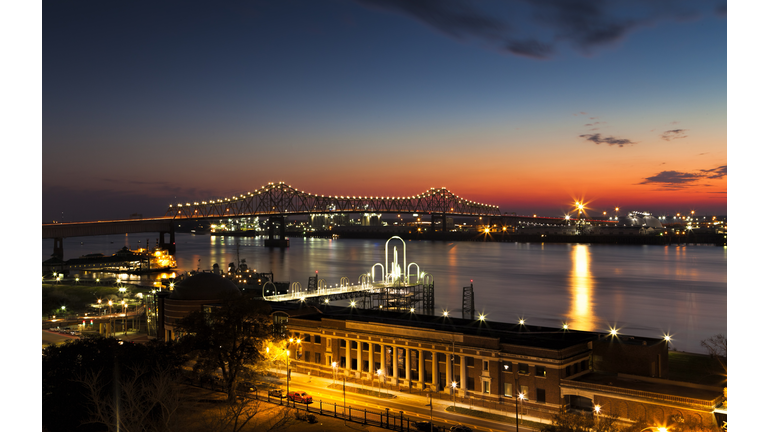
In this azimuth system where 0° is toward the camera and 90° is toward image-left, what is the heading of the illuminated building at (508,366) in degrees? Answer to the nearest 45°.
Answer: approximately 45°

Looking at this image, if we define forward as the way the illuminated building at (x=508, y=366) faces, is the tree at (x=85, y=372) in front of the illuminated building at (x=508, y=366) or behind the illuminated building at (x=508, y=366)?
in front

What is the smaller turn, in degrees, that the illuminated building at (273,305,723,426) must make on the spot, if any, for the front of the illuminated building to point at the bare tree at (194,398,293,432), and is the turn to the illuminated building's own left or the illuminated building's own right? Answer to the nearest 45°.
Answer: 0° — it already faces it

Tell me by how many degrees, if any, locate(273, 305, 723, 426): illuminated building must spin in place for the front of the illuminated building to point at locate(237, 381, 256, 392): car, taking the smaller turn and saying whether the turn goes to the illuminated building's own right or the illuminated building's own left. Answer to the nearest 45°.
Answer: approximately 45° to the illuminated building's own right

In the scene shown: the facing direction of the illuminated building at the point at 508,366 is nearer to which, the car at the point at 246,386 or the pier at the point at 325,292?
the car

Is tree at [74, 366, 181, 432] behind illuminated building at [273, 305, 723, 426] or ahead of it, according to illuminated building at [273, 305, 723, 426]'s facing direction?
ahead

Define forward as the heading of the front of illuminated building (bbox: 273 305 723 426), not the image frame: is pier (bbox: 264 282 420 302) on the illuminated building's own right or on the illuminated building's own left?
on the illuminated building's own right

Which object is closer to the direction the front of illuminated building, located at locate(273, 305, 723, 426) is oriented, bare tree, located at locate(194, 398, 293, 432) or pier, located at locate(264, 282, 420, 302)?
the bare tree
